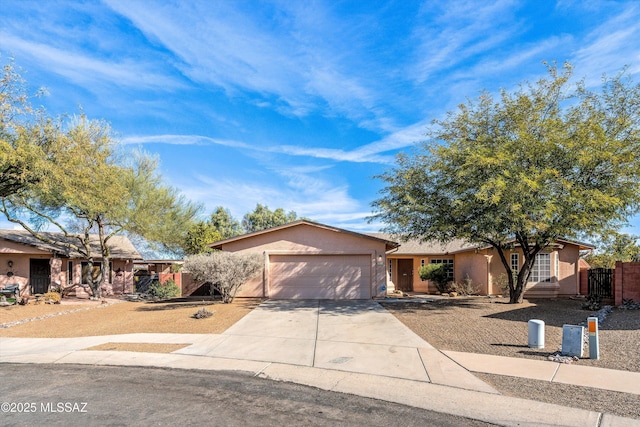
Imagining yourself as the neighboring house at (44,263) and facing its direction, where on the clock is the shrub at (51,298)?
The shrub is roughly at 12 o'clock from the neighboring house.

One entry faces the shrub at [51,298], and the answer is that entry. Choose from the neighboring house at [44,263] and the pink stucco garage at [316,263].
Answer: the neighboring house

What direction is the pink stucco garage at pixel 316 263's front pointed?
toward the camera

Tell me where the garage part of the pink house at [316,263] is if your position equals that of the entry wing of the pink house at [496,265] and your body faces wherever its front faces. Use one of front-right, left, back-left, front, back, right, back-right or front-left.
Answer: front-right

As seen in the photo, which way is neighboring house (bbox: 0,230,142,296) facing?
toward the camera

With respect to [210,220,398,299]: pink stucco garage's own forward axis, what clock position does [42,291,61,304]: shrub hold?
The shrub is roughly at 3 o'clock from the pink stucco garage.

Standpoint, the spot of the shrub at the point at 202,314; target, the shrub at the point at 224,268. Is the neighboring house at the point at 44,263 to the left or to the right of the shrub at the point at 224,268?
left

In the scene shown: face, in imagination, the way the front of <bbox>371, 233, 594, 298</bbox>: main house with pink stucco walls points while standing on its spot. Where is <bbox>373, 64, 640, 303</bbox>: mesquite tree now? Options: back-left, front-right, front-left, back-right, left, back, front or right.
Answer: front

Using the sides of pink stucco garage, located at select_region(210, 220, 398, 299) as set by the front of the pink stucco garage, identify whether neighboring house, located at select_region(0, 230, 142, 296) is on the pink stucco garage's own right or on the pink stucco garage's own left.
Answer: on the pink stucco garage's own right

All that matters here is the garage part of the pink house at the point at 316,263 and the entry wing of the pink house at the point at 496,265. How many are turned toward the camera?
2

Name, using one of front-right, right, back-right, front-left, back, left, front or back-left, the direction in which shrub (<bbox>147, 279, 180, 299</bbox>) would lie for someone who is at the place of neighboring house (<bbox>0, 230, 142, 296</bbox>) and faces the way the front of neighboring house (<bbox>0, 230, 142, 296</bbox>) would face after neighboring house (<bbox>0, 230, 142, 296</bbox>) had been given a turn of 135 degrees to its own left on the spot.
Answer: right

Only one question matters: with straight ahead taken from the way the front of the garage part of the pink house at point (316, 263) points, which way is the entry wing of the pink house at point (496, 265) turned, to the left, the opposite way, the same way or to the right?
the same way

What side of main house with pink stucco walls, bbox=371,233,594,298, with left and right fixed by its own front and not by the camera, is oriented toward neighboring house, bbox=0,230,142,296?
right

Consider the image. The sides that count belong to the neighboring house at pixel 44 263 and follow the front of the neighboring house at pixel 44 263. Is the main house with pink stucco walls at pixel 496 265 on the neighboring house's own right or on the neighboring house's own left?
on the neighboring house's own left
